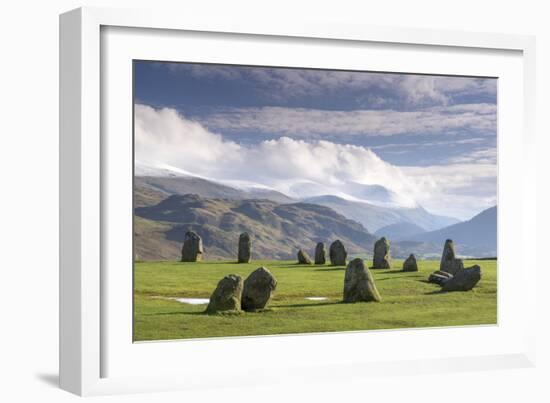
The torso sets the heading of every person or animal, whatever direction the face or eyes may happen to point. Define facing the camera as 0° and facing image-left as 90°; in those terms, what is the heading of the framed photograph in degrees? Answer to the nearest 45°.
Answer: approximately 315°
